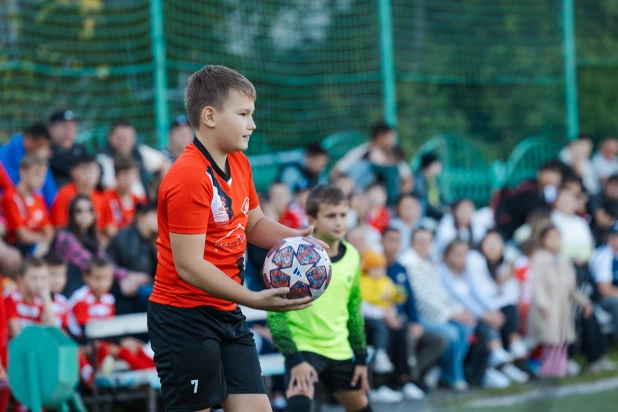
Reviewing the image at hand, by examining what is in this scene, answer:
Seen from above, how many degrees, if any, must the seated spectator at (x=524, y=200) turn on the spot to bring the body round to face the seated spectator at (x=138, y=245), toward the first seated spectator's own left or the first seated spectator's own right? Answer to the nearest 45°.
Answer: approximately 90° to the first seated spectator's own right

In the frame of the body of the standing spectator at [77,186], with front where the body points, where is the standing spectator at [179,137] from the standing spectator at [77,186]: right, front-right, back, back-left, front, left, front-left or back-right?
back-left

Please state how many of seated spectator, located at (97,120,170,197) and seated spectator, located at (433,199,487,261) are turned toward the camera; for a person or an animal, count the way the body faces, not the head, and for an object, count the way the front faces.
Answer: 2

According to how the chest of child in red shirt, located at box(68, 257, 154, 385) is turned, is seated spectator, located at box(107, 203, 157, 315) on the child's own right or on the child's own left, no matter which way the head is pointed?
on the child's own left

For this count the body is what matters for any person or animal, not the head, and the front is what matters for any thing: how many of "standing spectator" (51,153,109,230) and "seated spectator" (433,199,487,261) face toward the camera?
2

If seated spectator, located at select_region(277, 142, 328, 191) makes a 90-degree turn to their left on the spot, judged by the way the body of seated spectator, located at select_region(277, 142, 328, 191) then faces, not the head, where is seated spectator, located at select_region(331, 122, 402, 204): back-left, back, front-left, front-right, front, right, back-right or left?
front

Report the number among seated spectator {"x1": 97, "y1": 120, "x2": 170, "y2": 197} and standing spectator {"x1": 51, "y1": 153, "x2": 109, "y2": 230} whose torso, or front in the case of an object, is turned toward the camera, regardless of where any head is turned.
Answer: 2

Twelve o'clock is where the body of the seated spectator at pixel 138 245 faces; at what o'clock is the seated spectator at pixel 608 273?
the seated spectator at pixel 608 273 is roughly at 10 o'clock from the seated spectator at pixel 138 245.

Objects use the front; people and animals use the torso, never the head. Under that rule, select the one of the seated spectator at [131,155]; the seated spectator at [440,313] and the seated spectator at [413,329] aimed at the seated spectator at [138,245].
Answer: the seated spectator at [131,155]
